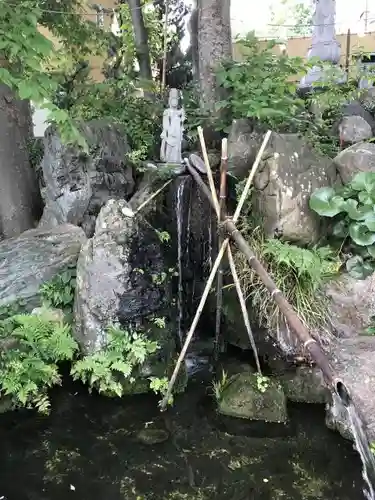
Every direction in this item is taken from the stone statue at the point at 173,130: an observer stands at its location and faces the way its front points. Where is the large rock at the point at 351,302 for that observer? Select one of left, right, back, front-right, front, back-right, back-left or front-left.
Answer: front-left

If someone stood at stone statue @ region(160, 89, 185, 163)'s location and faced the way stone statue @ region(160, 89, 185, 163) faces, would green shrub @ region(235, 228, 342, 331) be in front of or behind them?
in front

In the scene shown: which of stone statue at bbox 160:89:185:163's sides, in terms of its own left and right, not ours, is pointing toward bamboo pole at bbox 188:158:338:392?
front

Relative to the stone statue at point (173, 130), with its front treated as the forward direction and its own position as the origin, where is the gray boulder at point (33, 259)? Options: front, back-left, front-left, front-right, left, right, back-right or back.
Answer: front-right

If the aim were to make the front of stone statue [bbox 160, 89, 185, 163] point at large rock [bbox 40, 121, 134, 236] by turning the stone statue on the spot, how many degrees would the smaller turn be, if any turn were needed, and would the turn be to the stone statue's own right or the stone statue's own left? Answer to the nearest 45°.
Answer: approximately 90° to the stone statue's own right

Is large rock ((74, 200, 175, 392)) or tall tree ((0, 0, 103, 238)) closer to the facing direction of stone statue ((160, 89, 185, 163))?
the large rock

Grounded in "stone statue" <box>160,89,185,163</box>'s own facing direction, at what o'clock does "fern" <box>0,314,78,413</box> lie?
The fern is roughly at 1 o'clock from the stone statue.

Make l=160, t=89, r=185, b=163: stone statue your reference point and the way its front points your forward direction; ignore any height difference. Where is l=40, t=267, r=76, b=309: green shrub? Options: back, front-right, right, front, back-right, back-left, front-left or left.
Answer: front-right

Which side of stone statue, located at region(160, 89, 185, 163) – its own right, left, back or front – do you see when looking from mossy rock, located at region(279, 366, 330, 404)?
front

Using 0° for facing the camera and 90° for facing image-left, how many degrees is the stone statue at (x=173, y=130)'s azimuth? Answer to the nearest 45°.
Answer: approximately 0°

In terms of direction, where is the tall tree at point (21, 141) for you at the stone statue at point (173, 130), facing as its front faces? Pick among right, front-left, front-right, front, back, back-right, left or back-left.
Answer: right

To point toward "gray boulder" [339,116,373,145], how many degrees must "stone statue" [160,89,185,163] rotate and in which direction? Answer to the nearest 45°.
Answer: approximately 90° to its left
